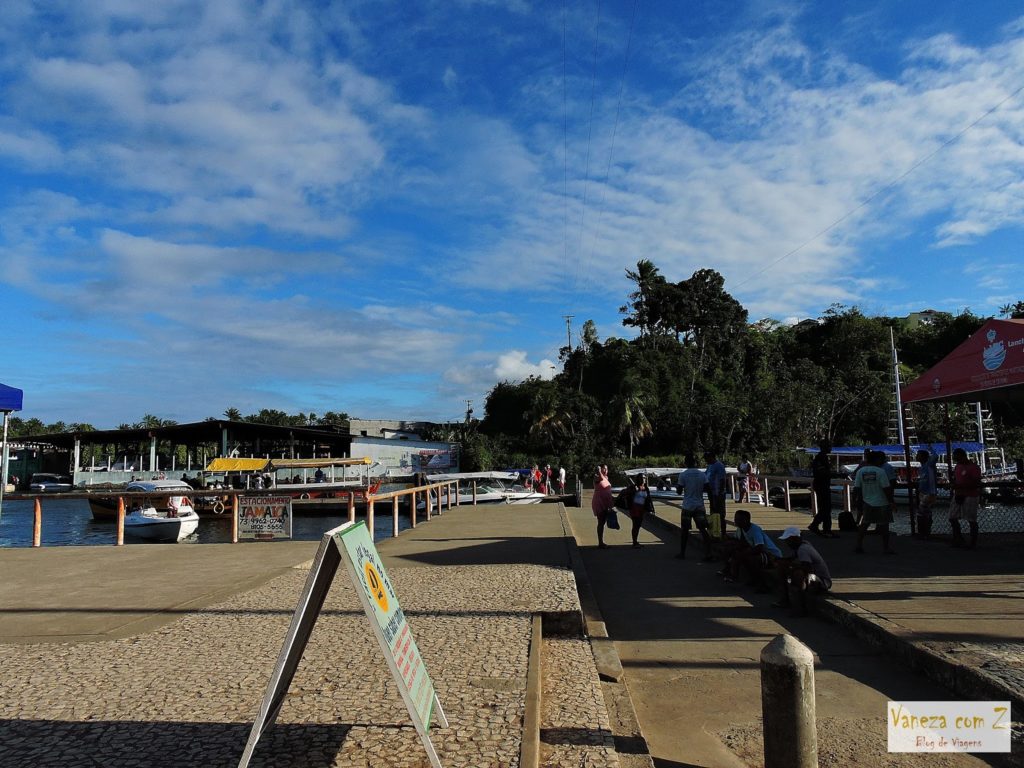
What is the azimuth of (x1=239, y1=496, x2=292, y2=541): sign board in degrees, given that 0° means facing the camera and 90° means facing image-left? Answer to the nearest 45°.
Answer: approximately 0°

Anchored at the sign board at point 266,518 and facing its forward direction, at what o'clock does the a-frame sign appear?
The a-frame sign is roughly at 12 o'clock from the sign board.

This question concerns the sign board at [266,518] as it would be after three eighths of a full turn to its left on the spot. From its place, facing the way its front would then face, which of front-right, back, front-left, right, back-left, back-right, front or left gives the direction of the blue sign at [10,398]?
back-left

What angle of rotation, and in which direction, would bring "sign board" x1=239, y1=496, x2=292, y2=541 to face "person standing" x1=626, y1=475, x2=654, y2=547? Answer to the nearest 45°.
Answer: approximately 45° to its left

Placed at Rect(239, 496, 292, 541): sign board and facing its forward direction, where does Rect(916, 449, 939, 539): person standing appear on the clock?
The person standing is roughly at 10 o'clock from the sign board.
